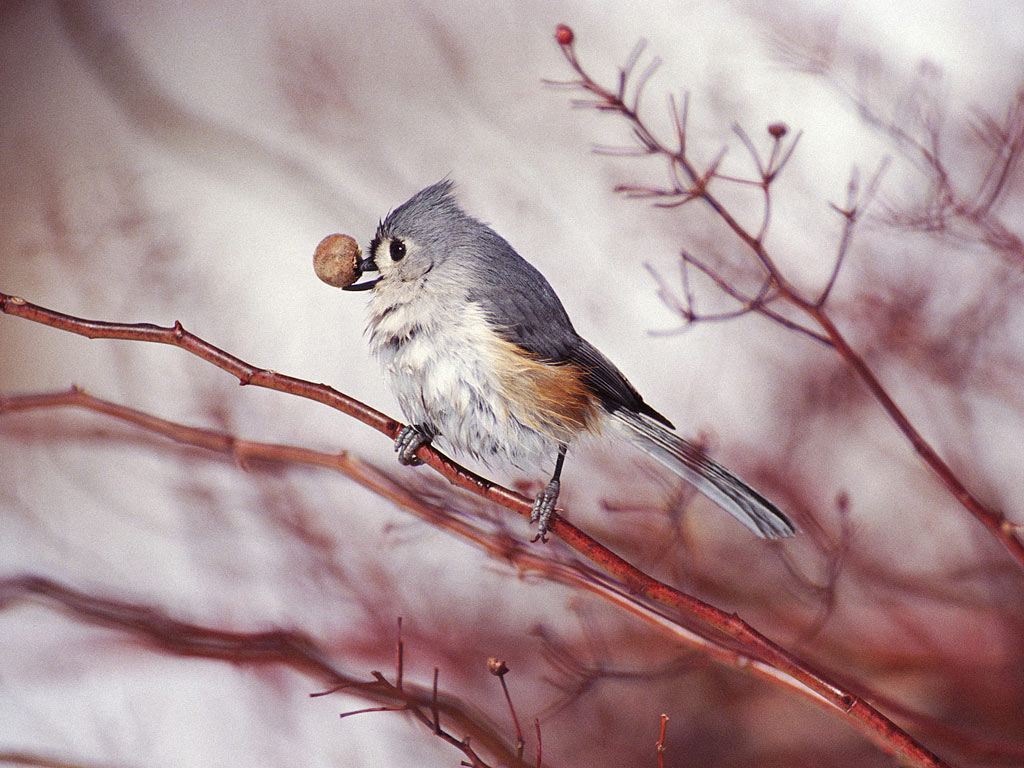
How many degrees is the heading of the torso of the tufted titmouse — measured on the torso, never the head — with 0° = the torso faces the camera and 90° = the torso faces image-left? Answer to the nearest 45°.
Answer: approximately 90°
